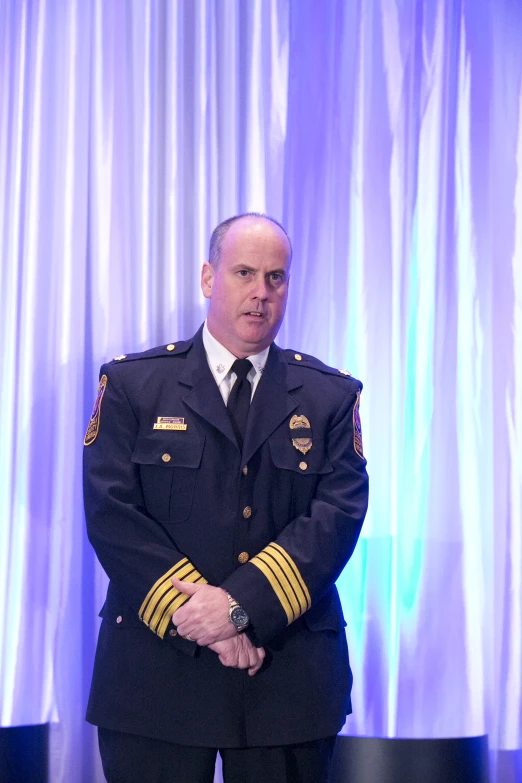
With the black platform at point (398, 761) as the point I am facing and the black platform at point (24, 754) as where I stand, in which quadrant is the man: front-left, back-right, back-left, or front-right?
front-right

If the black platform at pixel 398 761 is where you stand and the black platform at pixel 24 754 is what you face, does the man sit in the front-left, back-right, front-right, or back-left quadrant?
front-left

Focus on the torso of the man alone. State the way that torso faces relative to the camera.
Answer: toward the camera

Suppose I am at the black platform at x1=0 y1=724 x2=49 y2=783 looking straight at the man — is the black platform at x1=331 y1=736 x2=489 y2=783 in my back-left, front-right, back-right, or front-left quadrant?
front-left

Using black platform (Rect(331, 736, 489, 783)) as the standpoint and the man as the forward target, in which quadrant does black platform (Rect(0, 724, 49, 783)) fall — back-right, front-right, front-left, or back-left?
front-right

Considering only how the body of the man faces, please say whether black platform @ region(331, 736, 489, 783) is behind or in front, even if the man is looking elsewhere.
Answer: behind

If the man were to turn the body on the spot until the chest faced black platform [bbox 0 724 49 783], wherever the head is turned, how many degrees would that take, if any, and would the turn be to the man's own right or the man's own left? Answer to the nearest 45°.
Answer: approximately 135° to the man's own right
